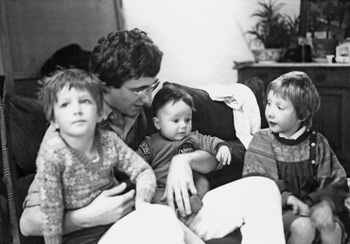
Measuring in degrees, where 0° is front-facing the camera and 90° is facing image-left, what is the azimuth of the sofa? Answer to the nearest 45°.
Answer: approximately 0°

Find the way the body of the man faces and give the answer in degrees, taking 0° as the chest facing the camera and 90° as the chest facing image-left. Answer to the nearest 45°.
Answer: approximately 315°

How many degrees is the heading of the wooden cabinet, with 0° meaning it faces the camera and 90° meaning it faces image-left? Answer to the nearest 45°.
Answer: approximately 0°

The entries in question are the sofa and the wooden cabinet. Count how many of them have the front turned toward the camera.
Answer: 2

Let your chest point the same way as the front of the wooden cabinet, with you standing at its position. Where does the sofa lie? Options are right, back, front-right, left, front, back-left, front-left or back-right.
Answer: front-right

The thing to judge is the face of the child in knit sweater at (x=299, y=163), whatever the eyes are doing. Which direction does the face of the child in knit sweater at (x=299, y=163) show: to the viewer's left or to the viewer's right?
to the viewer's left
